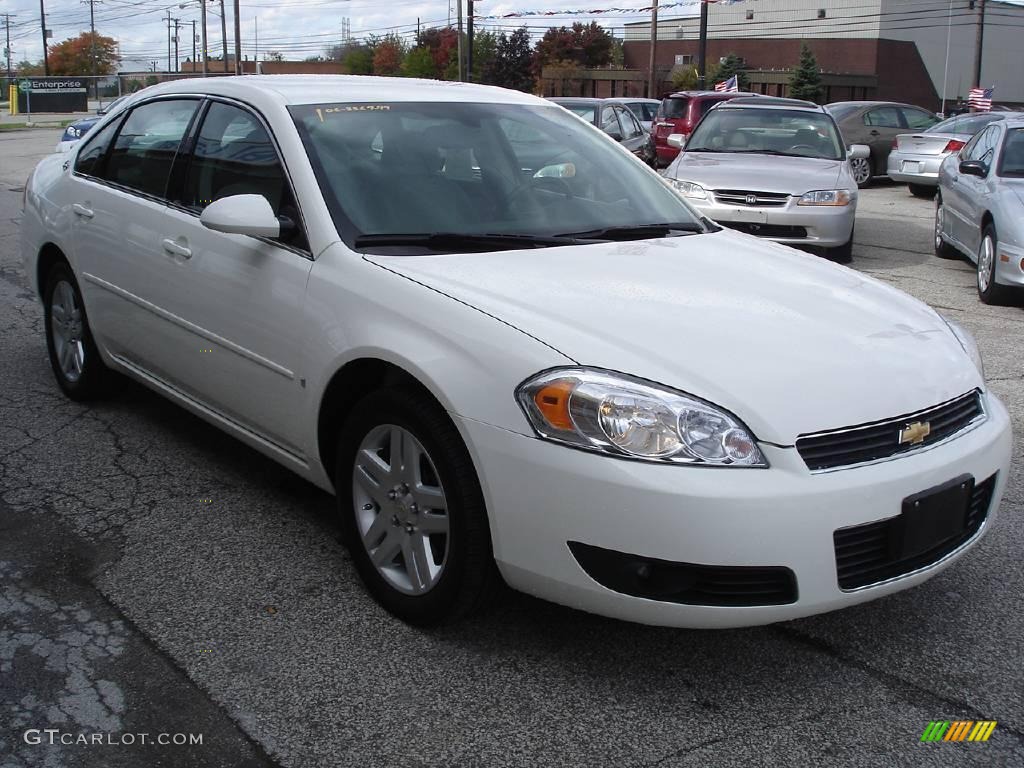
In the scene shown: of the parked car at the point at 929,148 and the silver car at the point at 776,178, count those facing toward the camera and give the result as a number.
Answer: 1

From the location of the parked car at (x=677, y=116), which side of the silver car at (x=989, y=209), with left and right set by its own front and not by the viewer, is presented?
back

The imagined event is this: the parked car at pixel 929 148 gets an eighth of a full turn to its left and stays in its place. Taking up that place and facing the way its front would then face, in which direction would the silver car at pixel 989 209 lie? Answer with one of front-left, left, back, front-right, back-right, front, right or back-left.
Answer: back

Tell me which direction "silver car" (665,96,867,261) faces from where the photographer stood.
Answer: facing the viewer

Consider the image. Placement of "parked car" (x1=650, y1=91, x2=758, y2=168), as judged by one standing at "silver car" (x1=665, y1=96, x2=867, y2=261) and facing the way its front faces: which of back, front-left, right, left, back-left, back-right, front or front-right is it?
back

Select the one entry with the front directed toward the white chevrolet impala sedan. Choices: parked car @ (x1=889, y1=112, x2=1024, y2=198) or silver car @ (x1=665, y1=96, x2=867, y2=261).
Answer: the silver car

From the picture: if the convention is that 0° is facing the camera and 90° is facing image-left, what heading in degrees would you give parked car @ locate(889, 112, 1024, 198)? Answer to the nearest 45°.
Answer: approximately 225°

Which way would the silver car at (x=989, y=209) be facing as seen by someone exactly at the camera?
facing the viewer and to the right of the viewer

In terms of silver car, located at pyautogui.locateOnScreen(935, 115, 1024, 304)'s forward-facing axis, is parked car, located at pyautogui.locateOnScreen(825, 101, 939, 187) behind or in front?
behind

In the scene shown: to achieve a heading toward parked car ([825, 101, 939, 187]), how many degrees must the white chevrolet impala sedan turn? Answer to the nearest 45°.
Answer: approximately 135° to its left

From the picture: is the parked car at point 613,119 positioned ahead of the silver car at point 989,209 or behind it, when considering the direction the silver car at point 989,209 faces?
behind

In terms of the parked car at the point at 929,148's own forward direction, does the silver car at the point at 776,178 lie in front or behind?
behind
